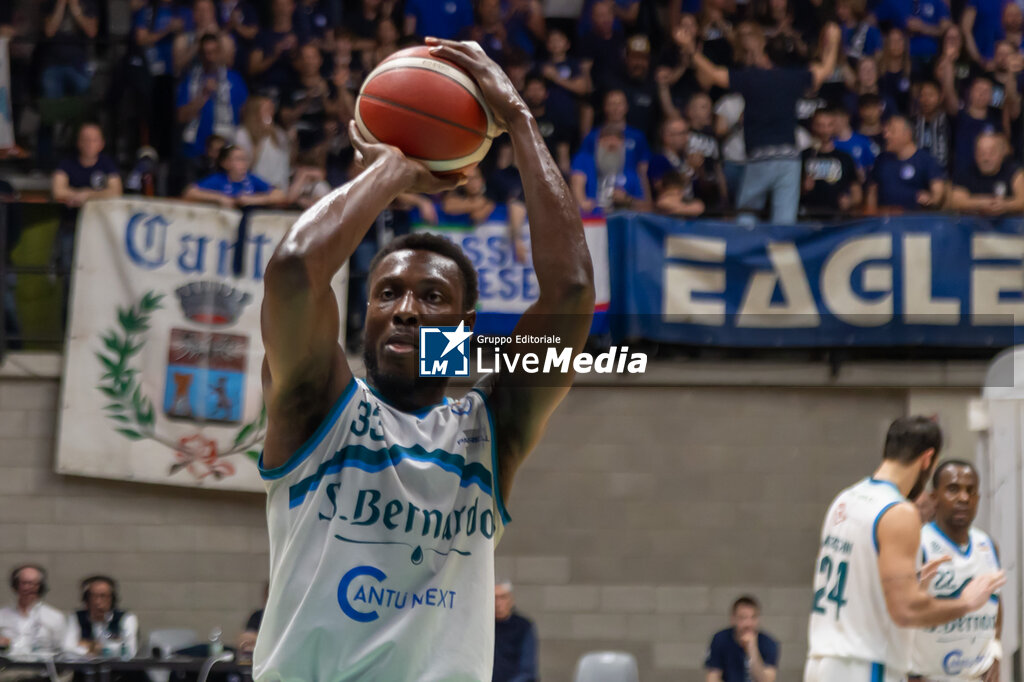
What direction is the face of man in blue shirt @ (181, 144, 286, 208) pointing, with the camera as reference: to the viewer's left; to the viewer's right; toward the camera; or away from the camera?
toward the camera

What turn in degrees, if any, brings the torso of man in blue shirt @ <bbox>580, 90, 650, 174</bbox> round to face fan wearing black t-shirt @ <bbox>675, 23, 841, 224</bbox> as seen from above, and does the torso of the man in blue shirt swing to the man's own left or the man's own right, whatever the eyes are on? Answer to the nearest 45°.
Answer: approximately 90° to the man's own left

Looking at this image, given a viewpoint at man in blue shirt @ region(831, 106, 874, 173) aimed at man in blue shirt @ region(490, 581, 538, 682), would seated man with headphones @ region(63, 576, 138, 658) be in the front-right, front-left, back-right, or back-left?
front-right

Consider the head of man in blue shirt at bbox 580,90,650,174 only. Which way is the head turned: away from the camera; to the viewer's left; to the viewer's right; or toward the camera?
toward the camera

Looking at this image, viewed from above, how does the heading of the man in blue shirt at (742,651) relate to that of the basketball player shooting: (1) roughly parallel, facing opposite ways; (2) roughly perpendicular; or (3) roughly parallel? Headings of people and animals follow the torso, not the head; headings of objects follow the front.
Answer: roughly parallel

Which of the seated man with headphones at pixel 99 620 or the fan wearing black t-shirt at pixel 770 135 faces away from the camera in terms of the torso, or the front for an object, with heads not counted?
the fan wearing black t-shirt

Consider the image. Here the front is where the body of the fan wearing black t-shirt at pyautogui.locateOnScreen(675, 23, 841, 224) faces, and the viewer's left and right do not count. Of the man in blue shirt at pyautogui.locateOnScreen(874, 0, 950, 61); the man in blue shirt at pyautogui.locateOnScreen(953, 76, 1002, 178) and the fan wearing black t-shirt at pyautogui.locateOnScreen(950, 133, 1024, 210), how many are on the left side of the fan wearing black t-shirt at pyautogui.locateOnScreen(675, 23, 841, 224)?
0

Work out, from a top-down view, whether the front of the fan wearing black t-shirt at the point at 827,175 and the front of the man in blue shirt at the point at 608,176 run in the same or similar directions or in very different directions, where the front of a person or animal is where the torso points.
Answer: same or similar directions

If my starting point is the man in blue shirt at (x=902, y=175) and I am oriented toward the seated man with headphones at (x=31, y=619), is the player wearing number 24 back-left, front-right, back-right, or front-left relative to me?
front-left

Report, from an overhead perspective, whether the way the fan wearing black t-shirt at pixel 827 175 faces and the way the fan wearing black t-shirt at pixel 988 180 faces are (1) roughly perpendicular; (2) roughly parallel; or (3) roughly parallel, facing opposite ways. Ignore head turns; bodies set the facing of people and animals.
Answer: roughly parallel

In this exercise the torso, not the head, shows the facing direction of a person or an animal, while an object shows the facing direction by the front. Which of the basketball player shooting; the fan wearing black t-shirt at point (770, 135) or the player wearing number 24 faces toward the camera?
the basketball player shooting

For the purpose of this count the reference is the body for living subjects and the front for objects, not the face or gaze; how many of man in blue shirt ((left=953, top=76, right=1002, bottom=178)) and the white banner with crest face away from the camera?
0

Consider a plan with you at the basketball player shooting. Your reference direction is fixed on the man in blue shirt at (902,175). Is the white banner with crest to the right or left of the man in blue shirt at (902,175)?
left

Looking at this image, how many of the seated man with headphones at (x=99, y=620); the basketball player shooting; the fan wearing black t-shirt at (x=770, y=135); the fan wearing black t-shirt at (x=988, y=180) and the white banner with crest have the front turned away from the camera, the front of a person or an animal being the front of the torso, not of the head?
1

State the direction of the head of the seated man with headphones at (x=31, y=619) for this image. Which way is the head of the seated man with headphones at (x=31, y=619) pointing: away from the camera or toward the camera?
toward the camera

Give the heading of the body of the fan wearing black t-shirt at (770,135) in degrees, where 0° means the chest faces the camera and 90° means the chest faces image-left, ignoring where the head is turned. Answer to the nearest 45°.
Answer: approximately 180°

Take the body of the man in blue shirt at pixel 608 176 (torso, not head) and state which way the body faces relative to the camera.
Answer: toward the camera

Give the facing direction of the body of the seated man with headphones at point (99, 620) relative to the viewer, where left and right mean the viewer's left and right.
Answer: facing the viewer

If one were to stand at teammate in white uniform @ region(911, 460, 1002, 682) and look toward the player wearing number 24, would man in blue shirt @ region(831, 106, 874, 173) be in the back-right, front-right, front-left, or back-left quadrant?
back-right
